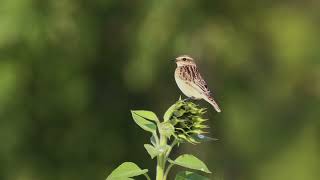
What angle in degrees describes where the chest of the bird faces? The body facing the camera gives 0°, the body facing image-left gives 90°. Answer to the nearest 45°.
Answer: approximately 90°
